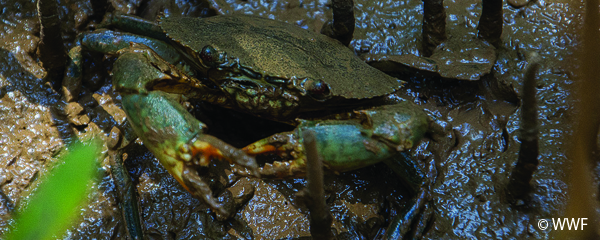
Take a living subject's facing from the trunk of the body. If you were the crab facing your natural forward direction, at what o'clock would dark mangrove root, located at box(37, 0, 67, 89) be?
The dark mangrove root is roughly at 2 o'clock from the crab.

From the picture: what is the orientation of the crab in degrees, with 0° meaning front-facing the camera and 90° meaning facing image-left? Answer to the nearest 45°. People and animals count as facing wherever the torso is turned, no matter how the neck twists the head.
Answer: approximately 45°

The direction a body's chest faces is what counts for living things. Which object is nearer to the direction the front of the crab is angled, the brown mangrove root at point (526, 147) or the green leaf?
the green leaf

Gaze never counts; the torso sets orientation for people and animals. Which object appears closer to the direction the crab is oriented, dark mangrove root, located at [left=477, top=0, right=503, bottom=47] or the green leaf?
the green leaf

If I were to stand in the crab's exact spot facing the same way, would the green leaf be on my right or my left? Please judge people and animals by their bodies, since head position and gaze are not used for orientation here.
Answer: on my right

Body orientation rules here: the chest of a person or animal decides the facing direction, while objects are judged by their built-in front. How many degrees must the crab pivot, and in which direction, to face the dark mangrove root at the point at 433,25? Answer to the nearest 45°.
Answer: approximately 135° to its left

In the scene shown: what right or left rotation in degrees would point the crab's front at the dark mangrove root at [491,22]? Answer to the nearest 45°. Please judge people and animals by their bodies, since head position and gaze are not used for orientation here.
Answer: approximately 135° to its left
